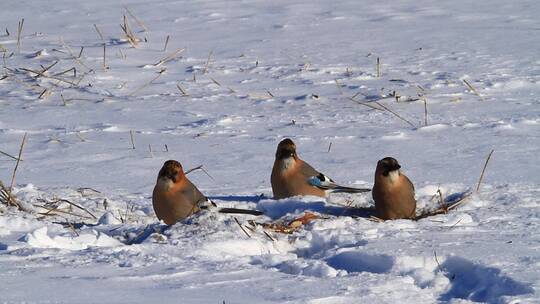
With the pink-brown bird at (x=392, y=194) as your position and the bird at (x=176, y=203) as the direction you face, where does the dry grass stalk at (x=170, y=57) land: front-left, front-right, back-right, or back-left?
front-right

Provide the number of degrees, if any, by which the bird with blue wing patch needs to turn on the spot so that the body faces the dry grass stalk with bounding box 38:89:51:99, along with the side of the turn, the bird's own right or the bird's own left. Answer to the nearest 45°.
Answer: approximately 90° to the bird's own right

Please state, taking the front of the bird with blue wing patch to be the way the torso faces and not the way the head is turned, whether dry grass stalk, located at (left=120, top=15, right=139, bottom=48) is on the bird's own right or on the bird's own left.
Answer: on the bird's own right

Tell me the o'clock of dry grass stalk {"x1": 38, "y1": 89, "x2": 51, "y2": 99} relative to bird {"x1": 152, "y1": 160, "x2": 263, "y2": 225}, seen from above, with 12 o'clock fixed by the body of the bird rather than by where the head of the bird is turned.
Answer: The dry grass stalk is roughly at 4 o'clock from the bird.

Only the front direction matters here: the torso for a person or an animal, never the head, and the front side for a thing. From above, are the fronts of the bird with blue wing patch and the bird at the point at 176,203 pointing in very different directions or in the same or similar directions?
same or similar directions

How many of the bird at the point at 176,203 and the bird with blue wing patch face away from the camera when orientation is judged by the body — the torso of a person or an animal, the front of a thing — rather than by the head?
0

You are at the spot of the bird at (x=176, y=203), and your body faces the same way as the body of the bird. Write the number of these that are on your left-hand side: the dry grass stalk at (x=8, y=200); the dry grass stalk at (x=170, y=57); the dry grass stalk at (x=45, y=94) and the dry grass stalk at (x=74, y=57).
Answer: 0

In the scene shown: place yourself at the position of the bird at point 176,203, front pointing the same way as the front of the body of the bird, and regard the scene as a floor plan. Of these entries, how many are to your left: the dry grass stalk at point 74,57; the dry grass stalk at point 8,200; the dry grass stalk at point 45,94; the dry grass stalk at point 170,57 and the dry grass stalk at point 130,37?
0

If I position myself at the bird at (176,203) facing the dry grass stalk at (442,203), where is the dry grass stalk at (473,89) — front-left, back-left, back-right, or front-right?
front-left

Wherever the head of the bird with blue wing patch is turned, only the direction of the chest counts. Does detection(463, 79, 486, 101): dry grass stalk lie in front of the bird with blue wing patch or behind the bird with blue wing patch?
behind

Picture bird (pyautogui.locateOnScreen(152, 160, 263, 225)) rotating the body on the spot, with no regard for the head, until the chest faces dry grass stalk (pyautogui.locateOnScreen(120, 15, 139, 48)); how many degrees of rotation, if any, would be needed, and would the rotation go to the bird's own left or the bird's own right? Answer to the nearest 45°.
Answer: approximately 135° to the bird's own right

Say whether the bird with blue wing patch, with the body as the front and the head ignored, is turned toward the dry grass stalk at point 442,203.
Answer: no

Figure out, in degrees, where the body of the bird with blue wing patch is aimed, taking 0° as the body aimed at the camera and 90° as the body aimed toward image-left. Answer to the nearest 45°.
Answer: approximately 45°

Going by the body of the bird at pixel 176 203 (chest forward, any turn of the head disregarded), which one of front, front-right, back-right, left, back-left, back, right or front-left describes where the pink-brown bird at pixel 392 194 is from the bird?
back-left

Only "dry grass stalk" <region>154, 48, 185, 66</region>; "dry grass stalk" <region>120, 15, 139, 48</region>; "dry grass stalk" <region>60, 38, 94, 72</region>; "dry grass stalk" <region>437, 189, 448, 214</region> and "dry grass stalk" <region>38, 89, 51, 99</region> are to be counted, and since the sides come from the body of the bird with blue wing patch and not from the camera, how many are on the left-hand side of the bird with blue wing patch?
1

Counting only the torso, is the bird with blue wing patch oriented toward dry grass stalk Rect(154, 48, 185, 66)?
no

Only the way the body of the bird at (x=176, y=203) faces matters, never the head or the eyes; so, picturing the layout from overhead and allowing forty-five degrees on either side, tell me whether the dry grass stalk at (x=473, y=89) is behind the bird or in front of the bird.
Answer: behind

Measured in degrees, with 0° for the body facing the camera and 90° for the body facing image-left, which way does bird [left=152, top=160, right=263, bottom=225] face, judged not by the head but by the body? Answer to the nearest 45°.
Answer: approximately 45°

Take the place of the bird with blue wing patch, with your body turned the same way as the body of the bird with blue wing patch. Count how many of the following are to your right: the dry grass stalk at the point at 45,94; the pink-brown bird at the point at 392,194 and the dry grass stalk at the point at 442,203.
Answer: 1
